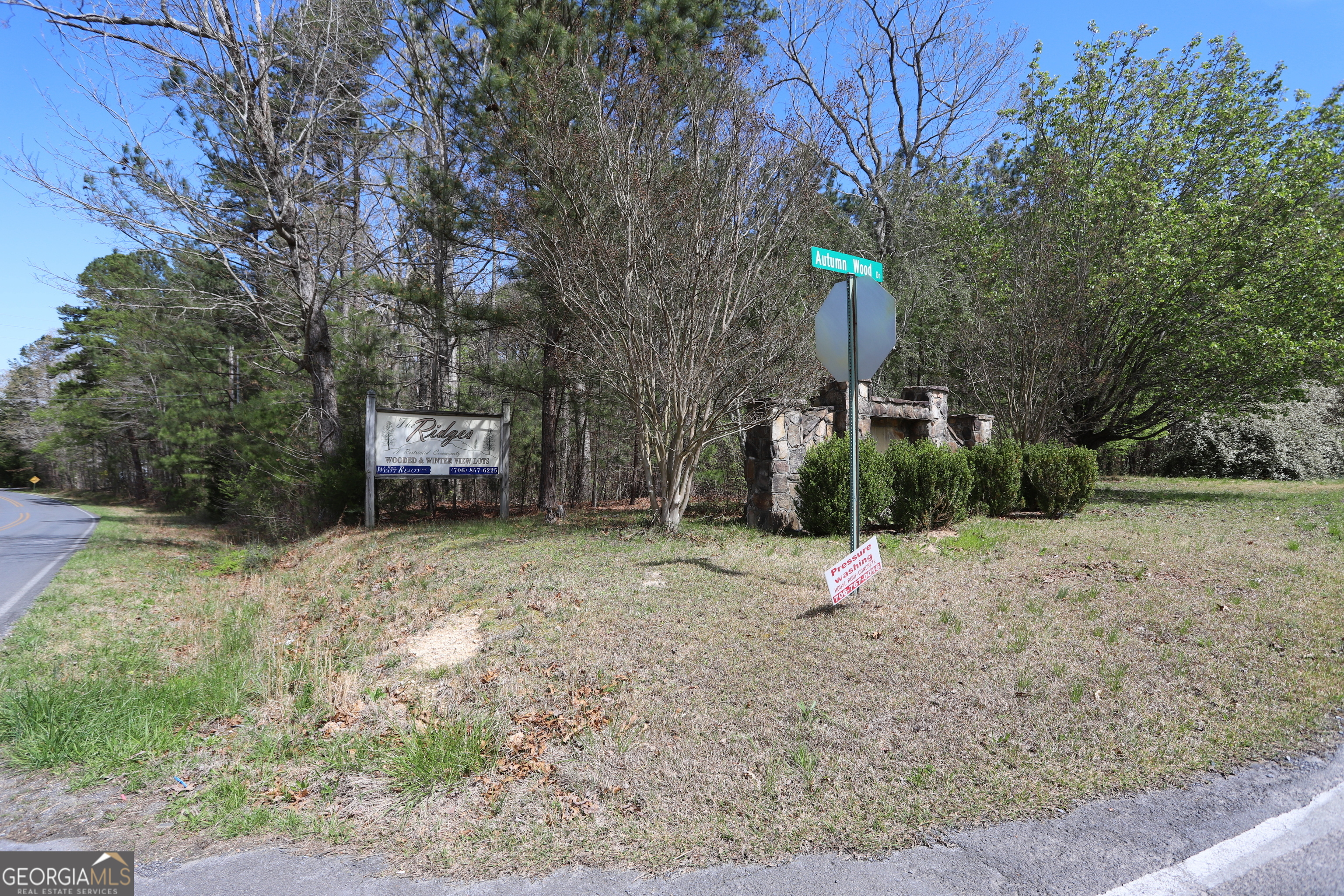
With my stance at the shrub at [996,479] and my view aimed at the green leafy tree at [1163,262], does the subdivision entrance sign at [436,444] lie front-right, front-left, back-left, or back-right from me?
back-left

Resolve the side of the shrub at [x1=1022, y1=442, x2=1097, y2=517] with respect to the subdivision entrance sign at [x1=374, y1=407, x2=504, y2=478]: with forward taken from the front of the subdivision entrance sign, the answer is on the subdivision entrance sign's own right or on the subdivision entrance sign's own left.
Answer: on the subdivision entrance sign's own left

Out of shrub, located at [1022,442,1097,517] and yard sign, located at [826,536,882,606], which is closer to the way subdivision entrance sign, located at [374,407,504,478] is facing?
the yard sign

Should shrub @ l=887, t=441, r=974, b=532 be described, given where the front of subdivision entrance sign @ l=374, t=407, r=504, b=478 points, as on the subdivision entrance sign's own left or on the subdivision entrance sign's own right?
on the subdivision entrance sign's own left

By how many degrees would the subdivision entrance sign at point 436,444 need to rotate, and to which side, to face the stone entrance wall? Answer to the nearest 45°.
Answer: approximately 45° to its left

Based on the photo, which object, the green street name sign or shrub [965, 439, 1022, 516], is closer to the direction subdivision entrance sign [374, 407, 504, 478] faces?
the green street name sign

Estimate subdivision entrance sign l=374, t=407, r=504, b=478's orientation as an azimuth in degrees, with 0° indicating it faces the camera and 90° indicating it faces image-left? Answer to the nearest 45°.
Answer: approximately 0°

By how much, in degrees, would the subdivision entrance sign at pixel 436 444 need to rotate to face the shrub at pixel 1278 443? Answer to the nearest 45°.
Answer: approximately 90° to its left

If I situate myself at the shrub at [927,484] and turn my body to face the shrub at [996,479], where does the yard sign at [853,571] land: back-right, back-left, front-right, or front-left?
back-right

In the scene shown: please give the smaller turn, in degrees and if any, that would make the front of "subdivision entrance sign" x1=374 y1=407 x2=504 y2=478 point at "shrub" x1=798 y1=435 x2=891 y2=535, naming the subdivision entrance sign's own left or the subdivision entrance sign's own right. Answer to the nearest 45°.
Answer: approximately 45° to the subdivision entrance sign's own left
